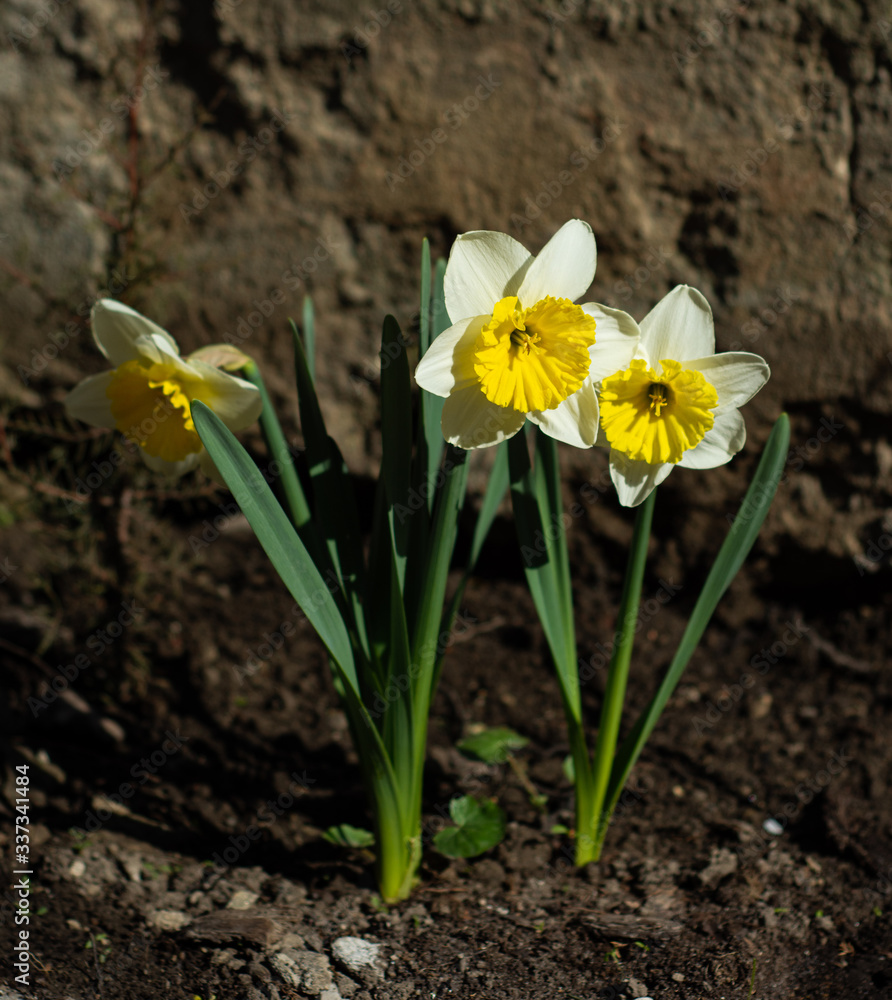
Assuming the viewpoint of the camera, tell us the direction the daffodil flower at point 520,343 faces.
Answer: facing the viewer

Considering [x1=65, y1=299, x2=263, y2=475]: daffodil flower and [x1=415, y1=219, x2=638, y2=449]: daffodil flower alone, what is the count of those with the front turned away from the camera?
0
